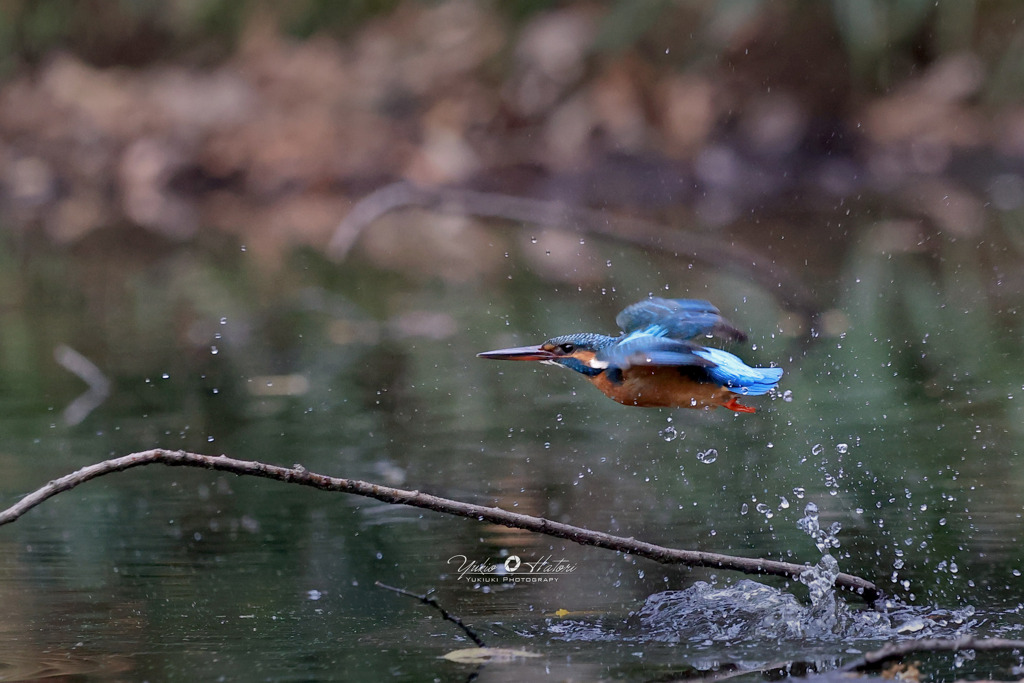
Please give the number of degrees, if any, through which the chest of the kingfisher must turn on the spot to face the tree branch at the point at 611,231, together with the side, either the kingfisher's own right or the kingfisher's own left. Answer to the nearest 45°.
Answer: approximately 90° to the kingfisher's own right

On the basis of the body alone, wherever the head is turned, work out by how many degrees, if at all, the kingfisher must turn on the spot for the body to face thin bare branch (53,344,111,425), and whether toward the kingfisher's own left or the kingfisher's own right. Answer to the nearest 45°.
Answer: approximately 45° to the kingfisher's own right

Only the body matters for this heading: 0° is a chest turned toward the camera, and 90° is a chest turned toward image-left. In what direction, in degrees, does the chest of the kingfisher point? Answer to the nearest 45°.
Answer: approximately 90°
